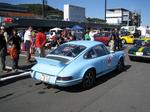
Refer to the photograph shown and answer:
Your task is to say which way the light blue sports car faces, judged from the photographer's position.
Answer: facing away from the viewer and to the right of the viewer

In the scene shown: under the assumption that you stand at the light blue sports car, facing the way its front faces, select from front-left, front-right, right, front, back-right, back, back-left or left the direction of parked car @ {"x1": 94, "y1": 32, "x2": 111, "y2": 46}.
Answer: front-left
